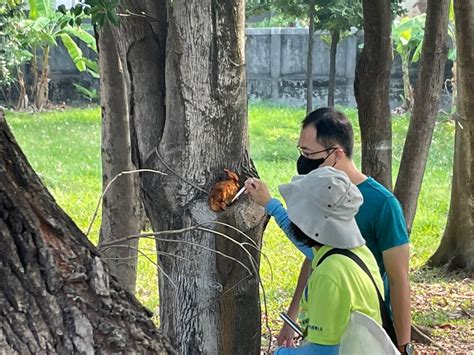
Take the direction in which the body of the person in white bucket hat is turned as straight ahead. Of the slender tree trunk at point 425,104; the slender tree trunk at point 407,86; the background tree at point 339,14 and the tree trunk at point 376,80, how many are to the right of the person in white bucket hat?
4

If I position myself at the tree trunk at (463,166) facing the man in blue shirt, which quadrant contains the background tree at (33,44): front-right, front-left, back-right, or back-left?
back-right

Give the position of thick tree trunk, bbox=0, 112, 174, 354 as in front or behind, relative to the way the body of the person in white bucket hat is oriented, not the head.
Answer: in front

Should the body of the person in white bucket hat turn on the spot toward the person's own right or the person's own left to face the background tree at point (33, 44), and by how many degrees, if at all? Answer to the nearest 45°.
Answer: approximately 45° to the person's own right

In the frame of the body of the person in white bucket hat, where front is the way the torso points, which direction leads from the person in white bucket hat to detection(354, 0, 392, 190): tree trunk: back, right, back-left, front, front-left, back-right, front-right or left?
right

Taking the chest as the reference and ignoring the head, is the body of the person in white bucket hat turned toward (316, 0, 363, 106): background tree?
no

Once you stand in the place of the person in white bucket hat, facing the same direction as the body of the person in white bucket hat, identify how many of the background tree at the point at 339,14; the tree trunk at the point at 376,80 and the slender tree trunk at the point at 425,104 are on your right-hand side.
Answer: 3

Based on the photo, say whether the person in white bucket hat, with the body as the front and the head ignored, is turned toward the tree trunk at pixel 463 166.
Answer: no

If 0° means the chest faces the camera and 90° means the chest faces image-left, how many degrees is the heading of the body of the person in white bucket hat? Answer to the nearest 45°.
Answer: approximately 90°

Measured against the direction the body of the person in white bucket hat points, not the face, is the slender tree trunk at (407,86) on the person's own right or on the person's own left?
on the person's own right
